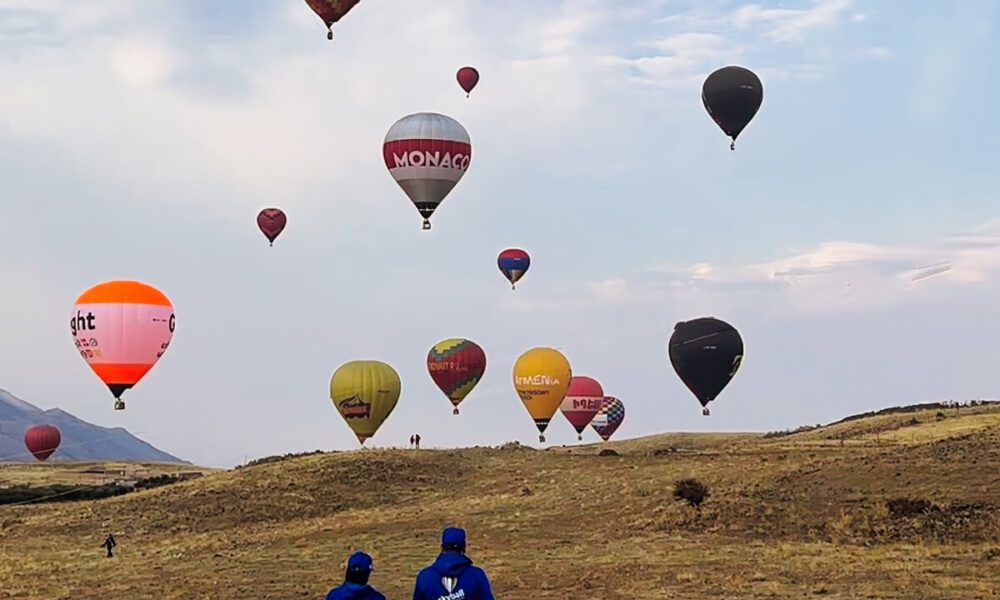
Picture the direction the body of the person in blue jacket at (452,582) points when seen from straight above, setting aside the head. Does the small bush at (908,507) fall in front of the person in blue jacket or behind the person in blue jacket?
in front

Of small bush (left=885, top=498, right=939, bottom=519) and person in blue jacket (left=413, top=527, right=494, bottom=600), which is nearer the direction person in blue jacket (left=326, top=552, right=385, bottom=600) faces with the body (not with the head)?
the small bush

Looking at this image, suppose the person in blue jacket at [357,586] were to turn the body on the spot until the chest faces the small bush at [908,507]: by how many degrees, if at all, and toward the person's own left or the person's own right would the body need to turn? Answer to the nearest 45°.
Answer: approximately 45° to the person's own right

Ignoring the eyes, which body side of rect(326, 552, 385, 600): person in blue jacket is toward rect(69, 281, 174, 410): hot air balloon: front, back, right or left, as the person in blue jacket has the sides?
front

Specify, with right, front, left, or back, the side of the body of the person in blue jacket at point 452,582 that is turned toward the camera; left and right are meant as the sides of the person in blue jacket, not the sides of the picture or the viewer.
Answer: back

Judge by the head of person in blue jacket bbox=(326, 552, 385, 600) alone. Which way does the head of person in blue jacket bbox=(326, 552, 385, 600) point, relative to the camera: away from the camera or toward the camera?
away from the camera

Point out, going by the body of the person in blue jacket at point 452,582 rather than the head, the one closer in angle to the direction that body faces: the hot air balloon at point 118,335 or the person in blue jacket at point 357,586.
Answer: the hot air balloon

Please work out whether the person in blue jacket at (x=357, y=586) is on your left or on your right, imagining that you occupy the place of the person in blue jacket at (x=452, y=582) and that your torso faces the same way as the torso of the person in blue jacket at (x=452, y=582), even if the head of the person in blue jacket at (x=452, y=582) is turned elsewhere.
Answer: on your left

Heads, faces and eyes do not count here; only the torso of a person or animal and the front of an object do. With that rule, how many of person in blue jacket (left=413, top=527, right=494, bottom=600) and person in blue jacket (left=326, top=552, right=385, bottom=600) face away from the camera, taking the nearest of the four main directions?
2

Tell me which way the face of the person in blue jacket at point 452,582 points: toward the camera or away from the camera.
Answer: away from the camera

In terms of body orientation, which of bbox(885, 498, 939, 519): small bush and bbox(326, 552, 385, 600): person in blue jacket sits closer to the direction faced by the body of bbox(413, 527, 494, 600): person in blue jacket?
the small bush

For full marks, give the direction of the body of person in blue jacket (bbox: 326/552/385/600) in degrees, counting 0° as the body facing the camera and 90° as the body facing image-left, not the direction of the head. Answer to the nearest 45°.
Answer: approximately 180°
